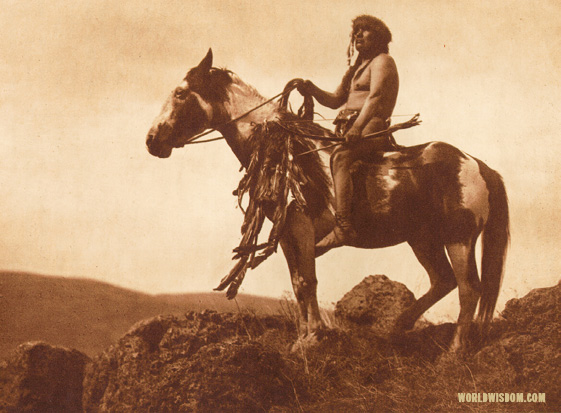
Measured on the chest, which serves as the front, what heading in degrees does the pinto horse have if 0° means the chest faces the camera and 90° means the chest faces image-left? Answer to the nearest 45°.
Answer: approximately 90°

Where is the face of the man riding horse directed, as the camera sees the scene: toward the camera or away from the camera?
toward the camera

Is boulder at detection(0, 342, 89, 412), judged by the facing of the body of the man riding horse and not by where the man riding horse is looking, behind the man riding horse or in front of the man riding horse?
in front

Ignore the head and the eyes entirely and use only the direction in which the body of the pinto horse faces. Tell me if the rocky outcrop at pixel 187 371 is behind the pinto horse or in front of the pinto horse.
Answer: in front
